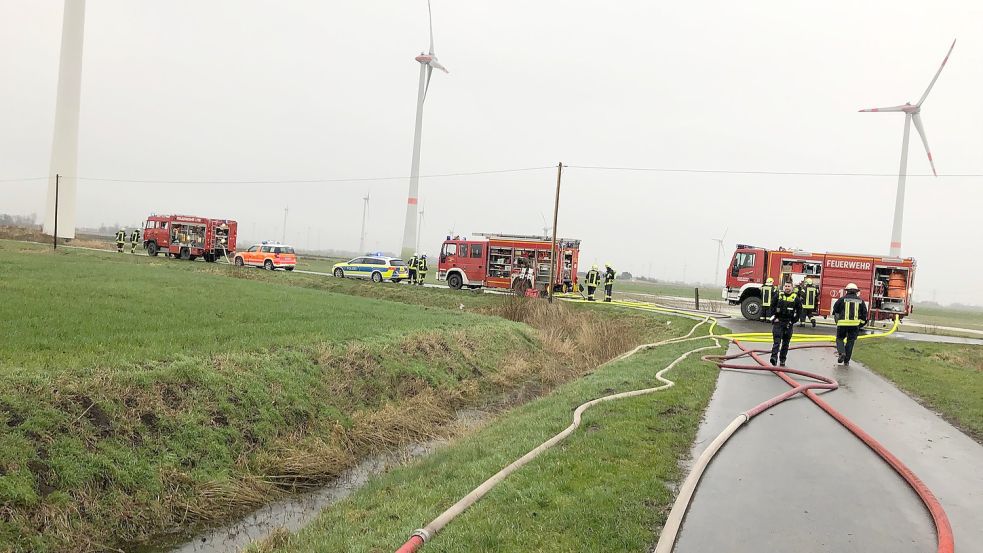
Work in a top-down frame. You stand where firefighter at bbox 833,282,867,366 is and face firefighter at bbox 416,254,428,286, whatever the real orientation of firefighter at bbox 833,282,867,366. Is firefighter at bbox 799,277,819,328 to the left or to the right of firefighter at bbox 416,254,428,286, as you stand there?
right

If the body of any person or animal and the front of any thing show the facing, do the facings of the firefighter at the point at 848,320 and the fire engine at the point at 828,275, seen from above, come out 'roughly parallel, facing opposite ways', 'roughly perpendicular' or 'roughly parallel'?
roughly perpendicular

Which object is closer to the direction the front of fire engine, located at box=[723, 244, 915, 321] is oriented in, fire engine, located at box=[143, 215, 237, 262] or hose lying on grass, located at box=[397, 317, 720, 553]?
the fire engine

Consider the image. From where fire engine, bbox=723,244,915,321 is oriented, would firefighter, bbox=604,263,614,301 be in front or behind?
in front

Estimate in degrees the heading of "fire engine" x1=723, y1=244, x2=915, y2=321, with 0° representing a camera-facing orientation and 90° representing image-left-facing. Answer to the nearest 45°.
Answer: approximately 90°

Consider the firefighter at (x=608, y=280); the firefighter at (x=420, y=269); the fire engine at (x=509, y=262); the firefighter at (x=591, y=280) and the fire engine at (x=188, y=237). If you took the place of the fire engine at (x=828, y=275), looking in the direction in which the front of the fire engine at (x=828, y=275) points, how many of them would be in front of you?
5

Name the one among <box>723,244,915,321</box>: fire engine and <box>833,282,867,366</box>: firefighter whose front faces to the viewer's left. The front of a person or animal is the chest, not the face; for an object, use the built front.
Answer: the fire engine
